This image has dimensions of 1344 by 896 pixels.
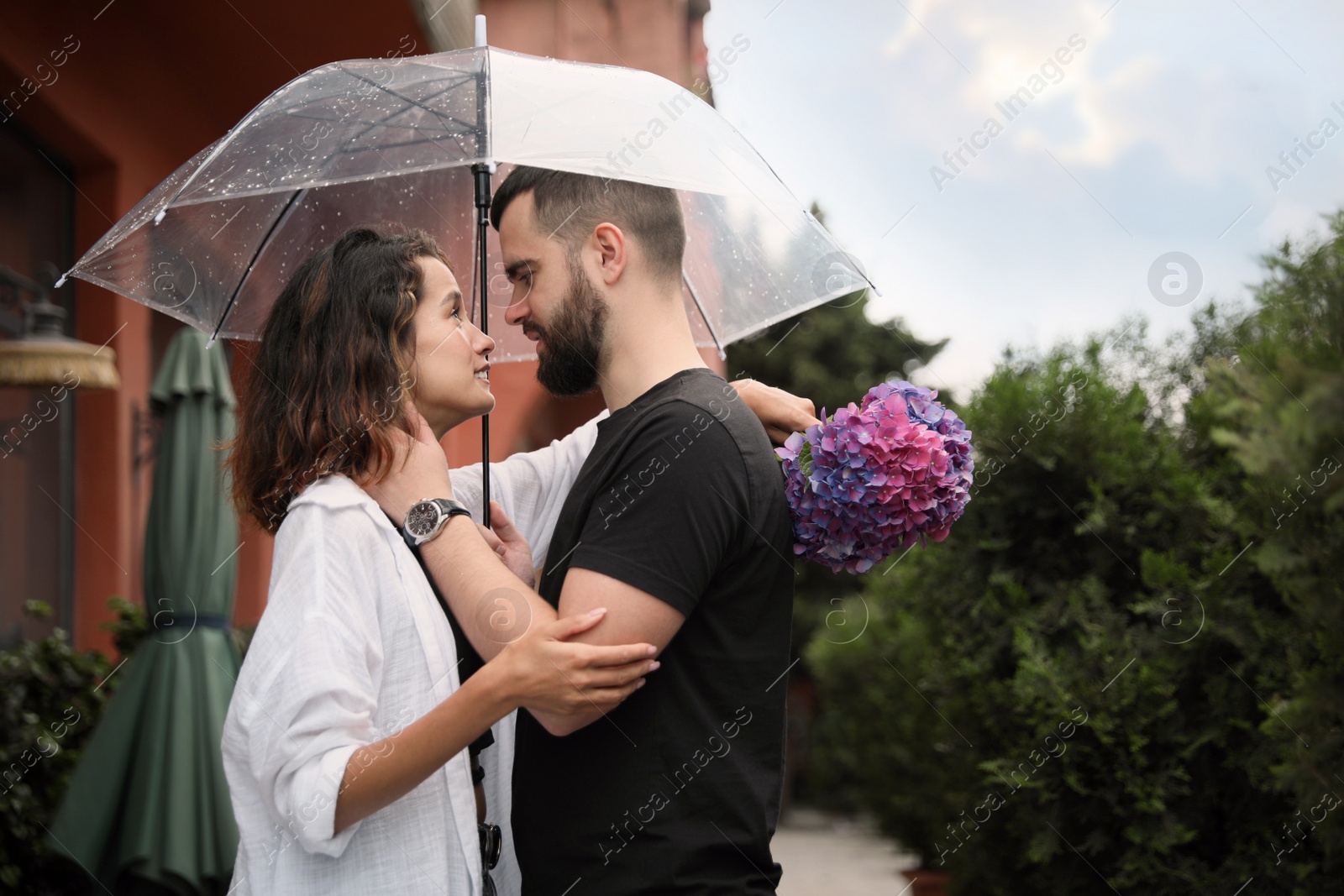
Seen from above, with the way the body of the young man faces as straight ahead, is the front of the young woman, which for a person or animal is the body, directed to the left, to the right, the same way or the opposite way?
the opposite way

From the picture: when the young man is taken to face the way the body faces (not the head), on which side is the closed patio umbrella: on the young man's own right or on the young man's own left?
on the young man's own right

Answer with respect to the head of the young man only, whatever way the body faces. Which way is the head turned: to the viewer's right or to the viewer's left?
to the viewer's left

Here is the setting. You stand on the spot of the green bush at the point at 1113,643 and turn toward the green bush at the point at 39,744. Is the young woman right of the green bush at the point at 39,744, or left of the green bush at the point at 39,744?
left

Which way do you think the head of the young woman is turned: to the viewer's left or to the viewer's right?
to the viewer's right

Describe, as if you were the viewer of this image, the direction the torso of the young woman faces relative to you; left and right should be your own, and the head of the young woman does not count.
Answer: facing to the right of the viewer

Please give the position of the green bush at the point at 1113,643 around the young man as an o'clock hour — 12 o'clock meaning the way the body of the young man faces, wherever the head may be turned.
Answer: The green bush is roughly at 4 o'clock from the young man.

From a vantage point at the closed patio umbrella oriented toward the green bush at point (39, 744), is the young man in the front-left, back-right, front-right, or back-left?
back-left

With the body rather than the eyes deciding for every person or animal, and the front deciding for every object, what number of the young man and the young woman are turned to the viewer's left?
1

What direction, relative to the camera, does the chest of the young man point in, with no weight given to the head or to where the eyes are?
to the viewer's left
